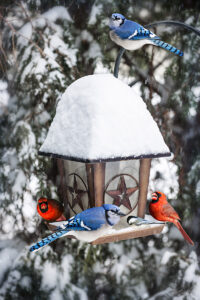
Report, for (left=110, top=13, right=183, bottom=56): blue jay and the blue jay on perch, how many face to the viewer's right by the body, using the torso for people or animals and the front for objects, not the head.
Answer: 1

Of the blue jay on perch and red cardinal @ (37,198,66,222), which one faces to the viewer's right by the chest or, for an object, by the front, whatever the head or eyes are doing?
the blue jay on perch

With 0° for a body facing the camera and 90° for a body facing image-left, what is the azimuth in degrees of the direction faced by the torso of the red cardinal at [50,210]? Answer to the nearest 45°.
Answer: approximately 45°

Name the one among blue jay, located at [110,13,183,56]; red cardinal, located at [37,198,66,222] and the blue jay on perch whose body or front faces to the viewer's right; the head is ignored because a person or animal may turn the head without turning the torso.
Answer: the blue jay on perch

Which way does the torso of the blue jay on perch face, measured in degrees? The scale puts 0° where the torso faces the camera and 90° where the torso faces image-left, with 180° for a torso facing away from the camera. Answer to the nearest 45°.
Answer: approximately 270°

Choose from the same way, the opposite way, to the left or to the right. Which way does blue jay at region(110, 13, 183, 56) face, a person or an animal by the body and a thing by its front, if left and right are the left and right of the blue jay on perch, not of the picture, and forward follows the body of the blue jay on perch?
the opposite way

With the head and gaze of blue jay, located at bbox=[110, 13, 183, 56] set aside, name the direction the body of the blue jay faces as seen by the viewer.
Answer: to the viewer's left

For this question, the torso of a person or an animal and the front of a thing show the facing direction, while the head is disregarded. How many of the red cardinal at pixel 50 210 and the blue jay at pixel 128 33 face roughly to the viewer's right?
0
